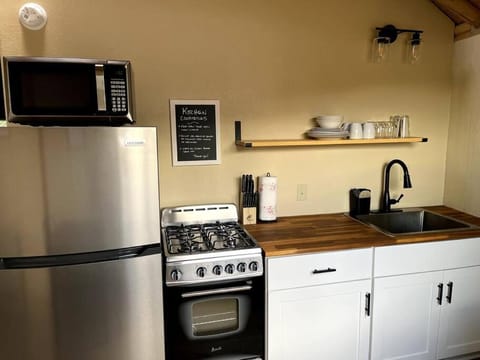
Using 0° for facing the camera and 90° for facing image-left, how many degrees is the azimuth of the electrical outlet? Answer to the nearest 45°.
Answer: approximately 0°

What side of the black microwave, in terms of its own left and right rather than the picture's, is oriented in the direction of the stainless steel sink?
left

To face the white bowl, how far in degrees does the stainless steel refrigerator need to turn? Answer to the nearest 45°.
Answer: approximately 90° to its left

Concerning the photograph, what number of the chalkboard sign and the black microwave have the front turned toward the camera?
2

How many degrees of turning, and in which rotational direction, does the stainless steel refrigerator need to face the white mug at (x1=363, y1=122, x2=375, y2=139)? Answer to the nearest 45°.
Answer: approximately 90° to its left

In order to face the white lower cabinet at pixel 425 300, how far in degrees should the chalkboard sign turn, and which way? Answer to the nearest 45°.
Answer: approximately 90° to its left

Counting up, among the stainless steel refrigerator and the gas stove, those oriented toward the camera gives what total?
2
